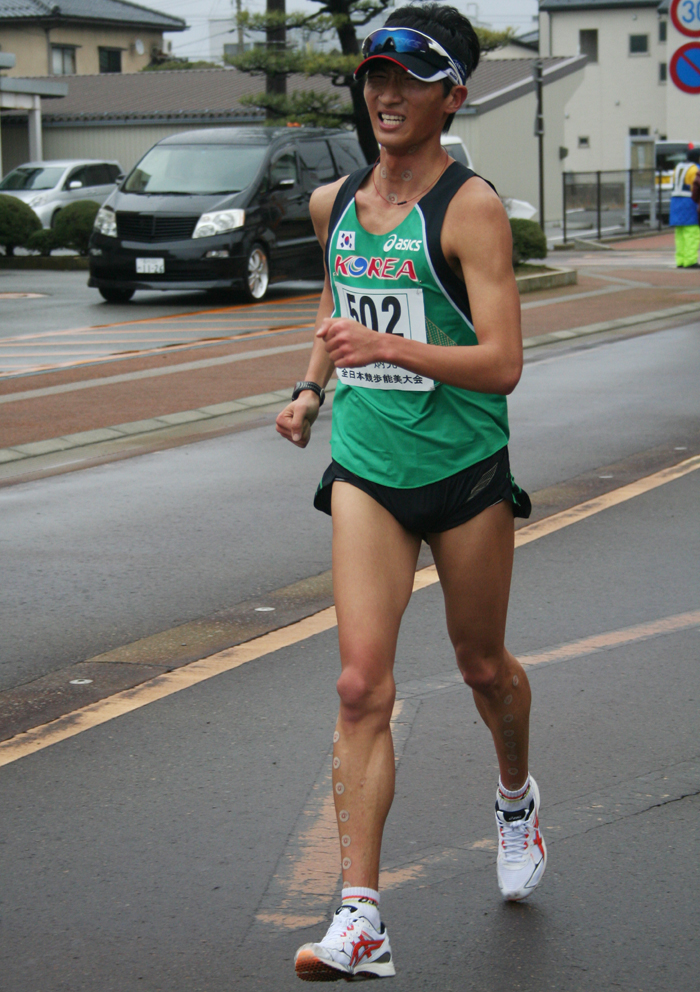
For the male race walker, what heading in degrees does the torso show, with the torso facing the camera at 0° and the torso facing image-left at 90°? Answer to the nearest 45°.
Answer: approximately 45°

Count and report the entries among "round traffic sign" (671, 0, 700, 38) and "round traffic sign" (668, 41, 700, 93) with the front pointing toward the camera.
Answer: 2

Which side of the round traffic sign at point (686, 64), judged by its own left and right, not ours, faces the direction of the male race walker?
front

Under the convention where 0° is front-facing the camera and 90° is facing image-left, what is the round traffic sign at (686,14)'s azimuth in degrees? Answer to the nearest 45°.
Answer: approximately 0°

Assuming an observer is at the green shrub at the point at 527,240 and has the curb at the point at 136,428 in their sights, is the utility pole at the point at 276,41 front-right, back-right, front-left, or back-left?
back-right

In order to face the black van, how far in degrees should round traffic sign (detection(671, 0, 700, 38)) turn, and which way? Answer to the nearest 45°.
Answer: approximately 135° to its right
